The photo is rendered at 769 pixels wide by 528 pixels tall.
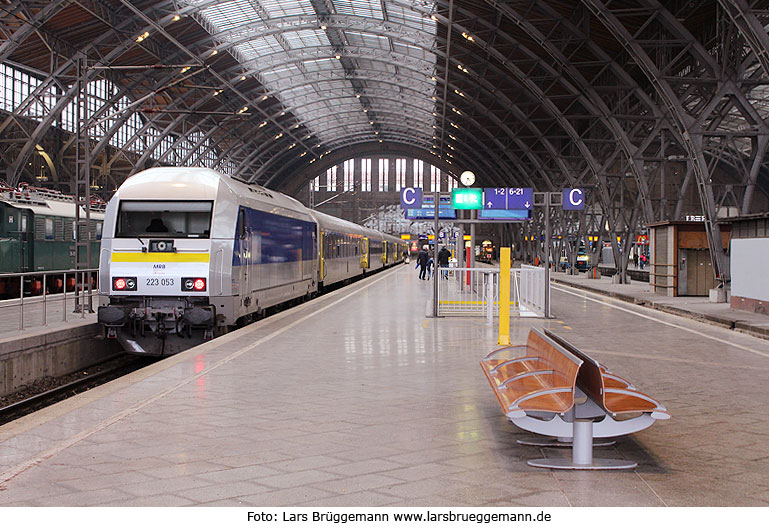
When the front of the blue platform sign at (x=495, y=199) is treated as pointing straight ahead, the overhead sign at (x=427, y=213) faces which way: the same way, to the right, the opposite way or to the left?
the same way

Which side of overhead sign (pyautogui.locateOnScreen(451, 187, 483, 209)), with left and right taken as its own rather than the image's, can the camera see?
front

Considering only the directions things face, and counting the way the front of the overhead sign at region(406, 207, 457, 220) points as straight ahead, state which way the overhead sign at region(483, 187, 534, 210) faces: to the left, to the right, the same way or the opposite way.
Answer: the same way

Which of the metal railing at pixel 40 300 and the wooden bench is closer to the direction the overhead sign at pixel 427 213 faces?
the wooden bench

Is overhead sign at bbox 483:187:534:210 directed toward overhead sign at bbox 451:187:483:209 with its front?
no

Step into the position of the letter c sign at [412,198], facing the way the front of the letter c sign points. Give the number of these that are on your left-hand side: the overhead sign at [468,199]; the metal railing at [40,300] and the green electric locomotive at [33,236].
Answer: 1

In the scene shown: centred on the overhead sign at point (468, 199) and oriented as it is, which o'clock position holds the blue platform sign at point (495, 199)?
The blue platform sign is roughly at 9 o'clock from the overhead sign.

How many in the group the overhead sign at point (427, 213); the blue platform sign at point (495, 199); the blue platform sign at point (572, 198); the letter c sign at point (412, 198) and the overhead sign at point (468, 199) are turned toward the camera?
5

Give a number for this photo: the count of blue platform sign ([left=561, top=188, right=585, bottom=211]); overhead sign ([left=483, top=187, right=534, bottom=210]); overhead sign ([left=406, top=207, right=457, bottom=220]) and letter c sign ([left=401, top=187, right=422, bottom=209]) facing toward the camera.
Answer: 4

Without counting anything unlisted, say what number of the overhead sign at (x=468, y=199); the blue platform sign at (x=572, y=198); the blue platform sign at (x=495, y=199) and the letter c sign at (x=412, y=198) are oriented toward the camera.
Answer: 4

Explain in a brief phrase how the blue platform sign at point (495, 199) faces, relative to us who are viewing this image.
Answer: facing the viewer

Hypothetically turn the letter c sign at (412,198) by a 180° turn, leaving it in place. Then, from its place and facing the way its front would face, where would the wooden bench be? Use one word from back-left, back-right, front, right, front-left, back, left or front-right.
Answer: back
